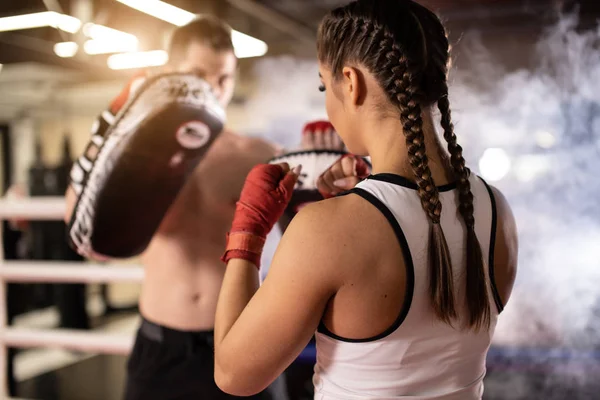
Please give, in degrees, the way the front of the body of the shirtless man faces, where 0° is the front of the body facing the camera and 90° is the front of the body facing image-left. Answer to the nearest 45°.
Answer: approximately 315°

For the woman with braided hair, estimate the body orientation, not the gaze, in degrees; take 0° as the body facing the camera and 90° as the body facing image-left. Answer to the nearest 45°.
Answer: approximately 135°

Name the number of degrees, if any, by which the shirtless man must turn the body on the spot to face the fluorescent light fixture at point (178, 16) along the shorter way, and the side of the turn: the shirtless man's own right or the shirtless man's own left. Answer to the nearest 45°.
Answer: approximately 135° to the shirtless man's own left

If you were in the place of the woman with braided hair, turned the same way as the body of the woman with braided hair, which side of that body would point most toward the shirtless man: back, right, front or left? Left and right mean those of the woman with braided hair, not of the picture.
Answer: front

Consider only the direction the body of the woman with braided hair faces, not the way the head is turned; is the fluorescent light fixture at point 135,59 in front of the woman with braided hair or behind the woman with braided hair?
in front

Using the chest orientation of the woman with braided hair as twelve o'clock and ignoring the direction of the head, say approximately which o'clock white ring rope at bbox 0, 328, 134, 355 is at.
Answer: The white ring rope is roughly at 12 o'clock from the woman with braided hair.

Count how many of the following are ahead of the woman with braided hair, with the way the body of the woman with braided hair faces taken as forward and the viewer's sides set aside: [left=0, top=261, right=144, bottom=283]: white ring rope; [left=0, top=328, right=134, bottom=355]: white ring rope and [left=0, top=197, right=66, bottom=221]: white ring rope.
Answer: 3

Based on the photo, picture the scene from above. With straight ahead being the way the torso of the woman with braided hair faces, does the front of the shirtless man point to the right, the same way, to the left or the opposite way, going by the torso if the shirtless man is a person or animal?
the opposite way

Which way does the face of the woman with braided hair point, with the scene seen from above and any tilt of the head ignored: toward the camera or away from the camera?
away from the camera
